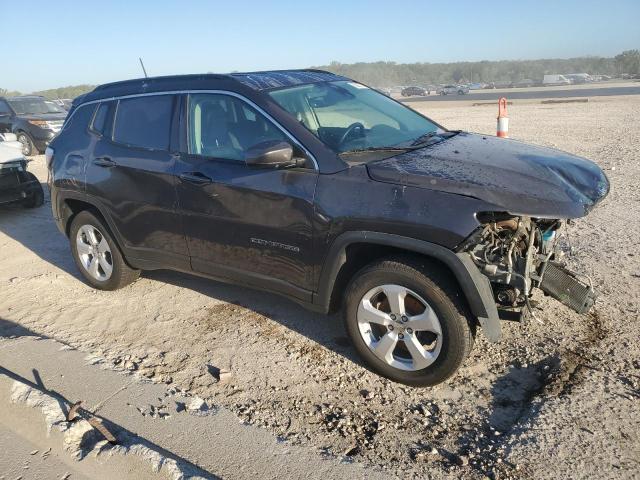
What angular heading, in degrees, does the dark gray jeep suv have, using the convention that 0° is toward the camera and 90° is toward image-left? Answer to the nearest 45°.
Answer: approximately 315°
